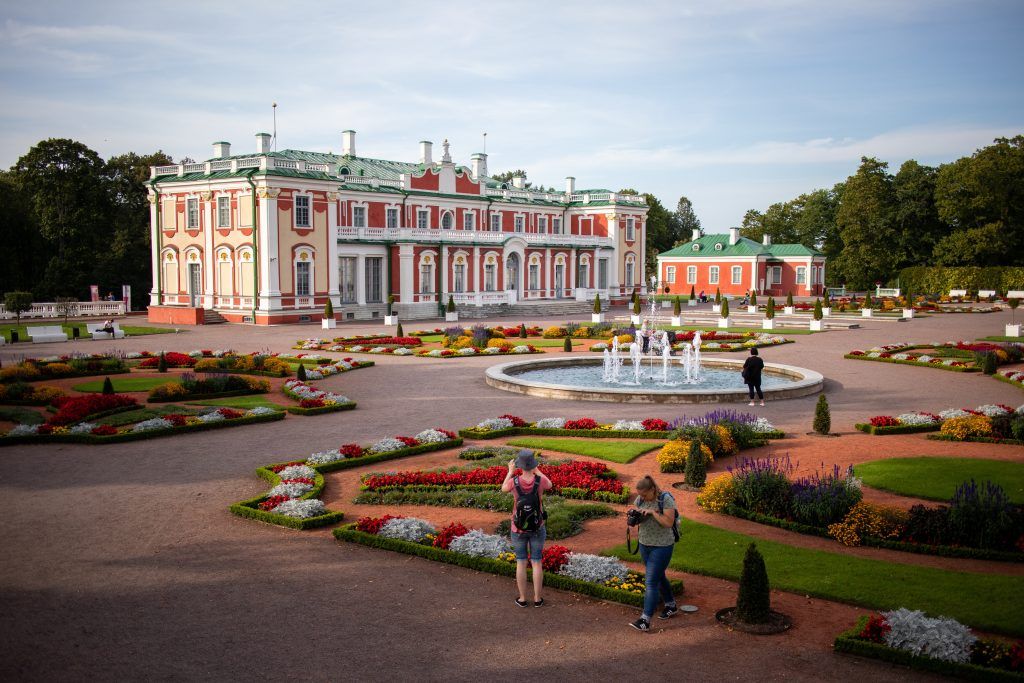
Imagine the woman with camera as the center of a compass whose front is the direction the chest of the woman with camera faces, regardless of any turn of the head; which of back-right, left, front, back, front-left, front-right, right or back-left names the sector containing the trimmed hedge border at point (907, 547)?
back

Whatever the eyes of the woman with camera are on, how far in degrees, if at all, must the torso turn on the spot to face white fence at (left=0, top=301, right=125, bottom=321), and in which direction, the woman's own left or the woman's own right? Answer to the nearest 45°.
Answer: approximately 90° to the woman's own right

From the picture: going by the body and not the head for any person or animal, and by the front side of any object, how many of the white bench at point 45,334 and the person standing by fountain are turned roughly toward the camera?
1

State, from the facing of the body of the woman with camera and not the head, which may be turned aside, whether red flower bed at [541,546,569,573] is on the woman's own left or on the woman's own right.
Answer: on the woman's own right
